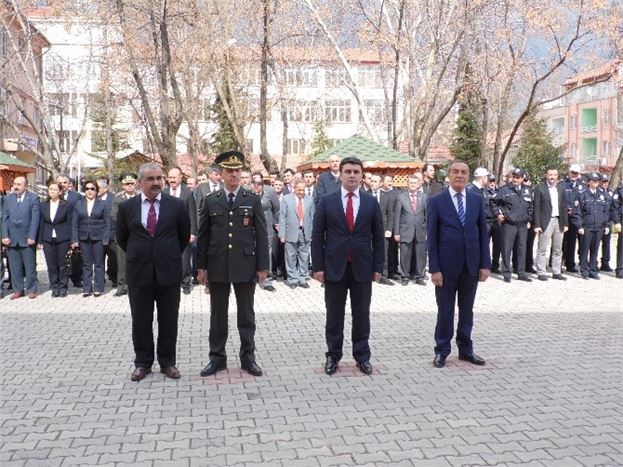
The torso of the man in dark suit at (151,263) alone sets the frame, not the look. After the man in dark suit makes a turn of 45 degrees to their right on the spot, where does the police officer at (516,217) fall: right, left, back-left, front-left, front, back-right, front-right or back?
back

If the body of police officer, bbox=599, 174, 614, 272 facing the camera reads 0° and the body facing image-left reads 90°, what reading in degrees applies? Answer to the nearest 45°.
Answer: approximately 0°

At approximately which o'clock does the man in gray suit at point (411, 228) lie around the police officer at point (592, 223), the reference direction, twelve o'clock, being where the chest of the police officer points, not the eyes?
The man in gray suit is roughly at 2 o'clock from the police officer.

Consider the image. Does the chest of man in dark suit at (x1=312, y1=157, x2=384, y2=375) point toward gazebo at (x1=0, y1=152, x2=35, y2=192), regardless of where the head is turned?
no

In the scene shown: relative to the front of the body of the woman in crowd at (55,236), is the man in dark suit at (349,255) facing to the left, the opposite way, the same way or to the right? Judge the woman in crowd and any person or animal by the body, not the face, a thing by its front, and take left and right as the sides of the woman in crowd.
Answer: the same way

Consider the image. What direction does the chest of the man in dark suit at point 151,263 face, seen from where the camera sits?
toward the camera

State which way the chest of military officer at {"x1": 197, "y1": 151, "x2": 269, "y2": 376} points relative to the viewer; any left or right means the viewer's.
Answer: facing the viewer

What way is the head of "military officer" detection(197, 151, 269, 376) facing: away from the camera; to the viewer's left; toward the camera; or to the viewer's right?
toward the camera

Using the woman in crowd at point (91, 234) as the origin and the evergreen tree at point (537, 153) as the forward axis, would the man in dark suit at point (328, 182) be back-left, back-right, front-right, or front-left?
front-right

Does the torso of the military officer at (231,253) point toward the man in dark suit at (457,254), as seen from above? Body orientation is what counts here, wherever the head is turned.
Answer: no

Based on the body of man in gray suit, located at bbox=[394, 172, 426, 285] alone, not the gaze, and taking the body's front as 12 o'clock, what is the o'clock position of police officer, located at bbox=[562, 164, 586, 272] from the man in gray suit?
The police officer is roughly at 8 o'clock from the man in gray suit.

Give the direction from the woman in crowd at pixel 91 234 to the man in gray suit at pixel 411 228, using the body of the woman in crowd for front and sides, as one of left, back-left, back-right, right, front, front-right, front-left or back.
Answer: left

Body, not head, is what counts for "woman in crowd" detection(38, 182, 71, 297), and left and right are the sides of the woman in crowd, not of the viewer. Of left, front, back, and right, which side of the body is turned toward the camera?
front

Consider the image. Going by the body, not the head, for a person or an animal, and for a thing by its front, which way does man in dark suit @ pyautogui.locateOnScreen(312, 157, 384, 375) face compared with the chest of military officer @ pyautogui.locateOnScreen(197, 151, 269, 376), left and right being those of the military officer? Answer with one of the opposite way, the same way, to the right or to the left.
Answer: the same way

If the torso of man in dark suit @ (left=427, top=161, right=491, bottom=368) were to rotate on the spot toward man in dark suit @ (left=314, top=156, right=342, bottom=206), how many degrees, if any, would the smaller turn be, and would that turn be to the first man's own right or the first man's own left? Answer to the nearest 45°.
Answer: approximately 135° to the first man's own right

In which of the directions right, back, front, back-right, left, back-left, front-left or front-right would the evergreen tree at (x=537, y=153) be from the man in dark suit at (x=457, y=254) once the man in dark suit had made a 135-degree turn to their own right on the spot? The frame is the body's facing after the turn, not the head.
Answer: front-right
